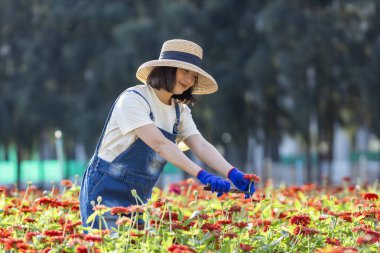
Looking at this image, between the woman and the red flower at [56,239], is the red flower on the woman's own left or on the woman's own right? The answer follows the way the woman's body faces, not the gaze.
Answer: on the woman's own right

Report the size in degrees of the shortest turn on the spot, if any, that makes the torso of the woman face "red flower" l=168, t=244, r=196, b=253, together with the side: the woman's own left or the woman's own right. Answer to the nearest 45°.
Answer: approximately 45° to the woman's own right

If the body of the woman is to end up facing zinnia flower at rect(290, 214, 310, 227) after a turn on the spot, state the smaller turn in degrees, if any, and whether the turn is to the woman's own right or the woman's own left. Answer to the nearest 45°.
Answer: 0° — they already face it

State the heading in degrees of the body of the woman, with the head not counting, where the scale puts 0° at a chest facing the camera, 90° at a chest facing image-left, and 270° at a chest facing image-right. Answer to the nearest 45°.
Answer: approximately 315°

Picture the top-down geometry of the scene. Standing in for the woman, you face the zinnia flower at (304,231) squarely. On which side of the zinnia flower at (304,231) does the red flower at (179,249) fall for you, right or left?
right
